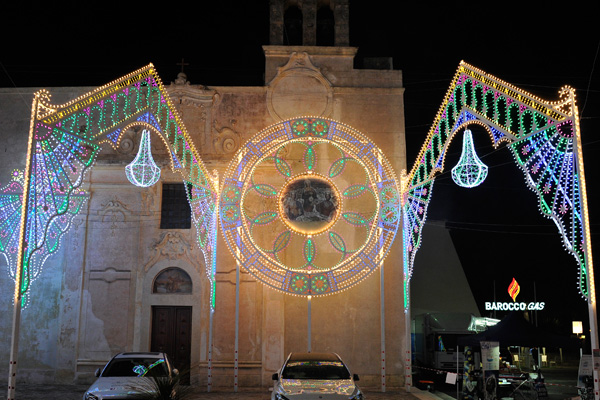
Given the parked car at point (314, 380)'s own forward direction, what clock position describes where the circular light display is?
The circular light display is roughly at 6 o'clock from the parked car.

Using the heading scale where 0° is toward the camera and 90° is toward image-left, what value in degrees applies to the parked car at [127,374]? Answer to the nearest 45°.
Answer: approximately 45°

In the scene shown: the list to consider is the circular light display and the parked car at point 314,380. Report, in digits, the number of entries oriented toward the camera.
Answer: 2

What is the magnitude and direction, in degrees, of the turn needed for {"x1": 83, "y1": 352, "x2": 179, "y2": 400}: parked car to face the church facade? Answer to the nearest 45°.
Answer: approximately 135° to its right

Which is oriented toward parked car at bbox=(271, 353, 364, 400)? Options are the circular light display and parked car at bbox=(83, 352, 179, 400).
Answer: the circular light display

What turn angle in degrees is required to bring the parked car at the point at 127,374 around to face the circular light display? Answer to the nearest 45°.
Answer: approximately 180°

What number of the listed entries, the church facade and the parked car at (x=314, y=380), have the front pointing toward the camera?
2
